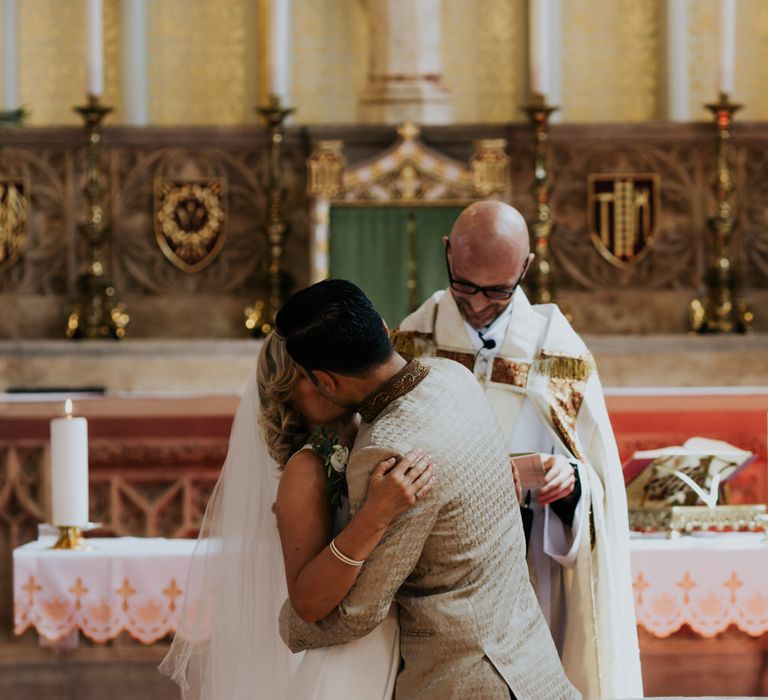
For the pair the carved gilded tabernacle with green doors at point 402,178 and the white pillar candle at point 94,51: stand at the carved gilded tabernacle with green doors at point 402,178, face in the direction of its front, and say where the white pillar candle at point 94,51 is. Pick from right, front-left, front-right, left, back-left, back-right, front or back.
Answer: right

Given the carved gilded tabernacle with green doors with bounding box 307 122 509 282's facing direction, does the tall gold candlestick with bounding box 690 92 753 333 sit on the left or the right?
on its left

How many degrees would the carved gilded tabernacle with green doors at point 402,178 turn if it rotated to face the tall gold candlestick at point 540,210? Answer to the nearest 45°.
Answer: approximately 90° to its left

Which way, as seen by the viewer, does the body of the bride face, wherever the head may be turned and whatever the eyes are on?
to the viewer's right

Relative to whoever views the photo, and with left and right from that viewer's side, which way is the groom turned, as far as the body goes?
facing away from the viewer and to the left of the viewer

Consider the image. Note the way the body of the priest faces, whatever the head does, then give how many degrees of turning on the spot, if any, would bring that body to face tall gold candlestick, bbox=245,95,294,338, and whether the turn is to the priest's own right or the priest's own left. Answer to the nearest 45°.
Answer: approximately 180°

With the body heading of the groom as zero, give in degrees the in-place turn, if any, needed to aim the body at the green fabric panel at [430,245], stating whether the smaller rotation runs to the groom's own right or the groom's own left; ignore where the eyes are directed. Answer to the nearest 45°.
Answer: approximately 45° to the groom's own right

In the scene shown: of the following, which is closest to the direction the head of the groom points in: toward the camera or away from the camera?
away from the camera

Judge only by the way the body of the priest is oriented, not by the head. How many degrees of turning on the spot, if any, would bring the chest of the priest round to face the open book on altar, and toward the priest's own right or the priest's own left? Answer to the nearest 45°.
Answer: approximately 135° to the priest's own left
